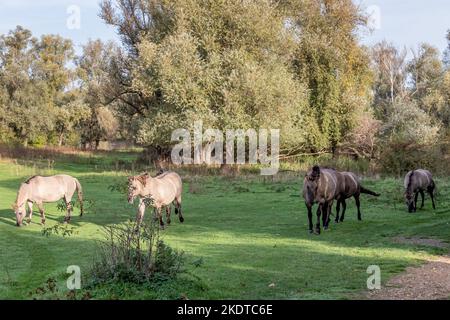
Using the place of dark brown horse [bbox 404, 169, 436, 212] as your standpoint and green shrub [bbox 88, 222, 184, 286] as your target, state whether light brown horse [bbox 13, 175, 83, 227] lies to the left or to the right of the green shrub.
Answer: right

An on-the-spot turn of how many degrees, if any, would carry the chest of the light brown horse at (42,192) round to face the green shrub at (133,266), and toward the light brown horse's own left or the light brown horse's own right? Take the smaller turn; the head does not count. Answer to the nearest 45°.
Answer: approximately 90° to the light brown horse's own left

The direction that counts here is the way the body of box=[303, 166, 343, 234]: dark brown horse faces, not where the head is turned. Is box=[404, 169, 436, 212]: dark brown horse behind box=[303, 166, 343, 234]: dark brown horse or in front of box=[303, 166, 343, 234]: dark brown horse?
behind

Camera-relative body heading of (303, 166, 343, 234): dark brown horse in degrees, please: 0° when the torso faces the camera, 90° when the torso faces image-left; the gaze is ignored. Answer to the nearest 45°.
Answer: approximately 45°

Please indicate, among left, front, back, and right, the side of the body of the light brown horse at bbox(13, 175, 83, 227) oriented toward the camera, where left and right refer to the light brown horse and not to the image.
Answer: left

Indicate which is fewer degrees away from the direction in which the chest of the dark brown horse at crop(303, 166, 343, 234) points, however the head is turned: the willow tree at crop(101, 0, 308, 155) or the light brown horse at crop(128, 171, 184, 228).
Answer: the light brown horse

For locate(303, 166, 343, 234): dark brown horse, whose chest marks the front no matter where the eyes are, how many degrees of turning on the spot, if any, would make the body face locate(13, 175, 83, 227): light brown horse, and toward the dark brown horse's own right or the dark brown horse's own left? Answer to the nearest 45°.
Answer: approximately 45° to the dark brown horse's own right

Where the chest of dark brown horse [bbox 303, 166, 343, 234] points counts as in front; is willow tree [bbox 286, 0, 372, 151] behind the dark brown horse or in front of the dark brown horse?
behind

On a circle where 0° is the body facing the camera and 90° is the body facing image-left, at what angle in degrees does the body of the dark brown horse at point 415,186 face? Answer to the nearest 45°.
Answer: approximately 45°

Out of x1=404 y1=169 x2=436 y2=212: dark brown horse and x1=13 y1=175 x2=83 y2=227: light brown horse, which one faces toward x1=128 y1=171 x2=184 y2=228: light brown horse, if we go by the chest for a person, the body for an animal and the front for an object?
the dark brown horse

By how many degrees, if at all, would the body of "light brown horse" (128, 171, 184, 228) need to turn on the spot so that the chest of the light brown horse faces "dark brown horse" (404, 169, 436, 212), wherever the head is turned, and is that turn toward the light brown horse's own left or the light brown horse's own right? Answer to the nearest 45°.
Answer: approximately 135° to the light brown horse's own left
